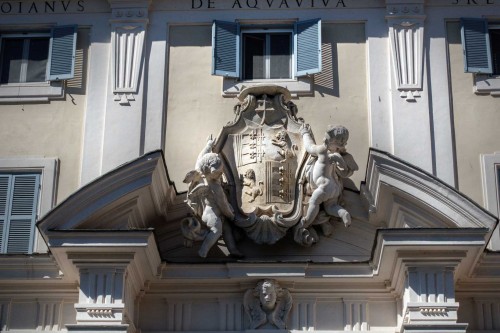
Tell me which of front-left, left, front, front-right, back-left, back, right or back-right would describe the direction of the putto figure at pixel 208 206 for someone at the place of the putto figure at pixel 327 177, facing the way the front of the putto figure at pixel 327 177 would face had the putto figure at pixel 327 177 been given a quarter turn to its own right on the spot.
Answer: front-left

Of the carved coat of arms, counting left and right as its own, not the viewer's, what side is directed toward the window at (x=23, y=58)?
right

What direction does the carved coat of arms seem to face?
toward the camera
